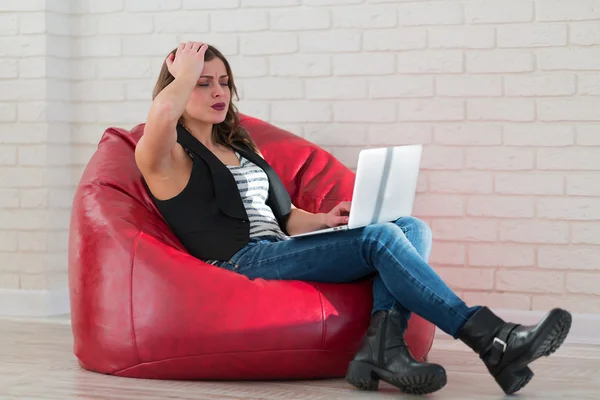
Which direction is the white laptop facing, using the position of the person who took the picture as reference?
facing away from the viewer and to the left of the viewer

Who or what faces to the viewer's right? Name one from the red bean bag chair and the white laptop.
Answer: the red bean bag chair

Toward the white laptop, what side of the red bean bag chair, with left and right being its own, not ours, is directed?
front

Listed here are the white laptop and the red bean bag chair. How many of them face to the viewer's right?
1

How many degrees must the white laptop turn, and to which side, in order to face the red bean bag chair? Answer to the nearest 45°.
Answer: approximately 45° to its left

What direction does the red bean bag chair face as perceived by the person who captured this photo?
facing to the right of the viewer
